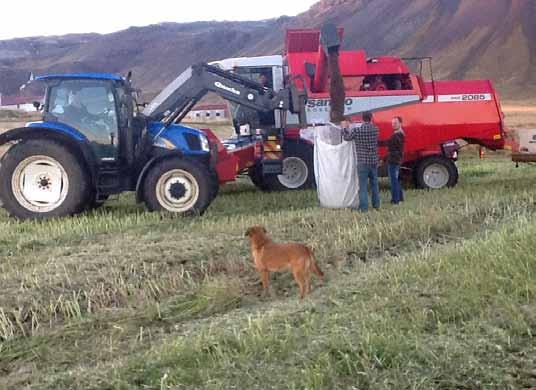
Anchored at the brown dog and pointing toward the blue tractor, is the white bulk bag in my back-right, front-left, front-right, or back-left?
front-right

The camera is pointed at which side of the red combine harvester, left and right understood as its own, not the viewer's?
left

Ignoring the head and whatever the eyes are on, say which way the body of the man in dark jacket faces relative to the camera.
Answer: to the viewer's left

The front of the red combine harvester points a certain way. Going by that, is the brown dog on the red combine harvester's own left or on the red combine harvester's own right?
on the red combine harvester's own left

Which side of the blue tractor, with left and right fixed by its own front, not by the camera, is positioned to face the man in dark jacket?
front

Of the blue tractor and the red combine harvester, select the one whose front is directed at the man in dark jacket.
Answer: the blue tractor

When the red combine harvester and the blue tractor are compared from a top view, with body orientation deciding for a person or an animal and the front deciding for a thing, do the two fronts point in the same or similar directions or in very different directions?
very different directions

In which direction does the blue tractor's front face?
to the viewer's right

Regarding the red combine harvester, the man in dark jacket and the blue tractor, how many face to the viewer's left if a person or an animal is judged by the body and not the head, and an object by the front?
2

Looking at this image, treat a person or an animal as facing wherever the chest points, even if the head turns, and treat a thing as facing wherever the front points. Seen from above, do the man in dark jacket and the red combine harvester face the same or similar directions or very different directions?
same or similar directions

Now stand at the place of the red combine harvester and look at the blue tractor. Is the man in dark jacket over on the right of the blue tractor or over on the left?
left

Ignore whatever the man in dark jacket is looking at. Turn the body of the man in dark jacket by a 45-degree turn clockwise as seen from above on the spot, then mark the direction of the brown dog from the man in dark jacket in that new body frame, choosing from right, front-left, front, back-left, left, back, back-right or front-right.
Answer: back-left

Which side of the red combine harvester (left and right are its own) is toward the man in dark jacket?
left

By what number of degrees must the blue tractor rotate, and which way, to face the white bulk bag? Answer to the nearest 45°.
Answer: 0° — it already faces it
